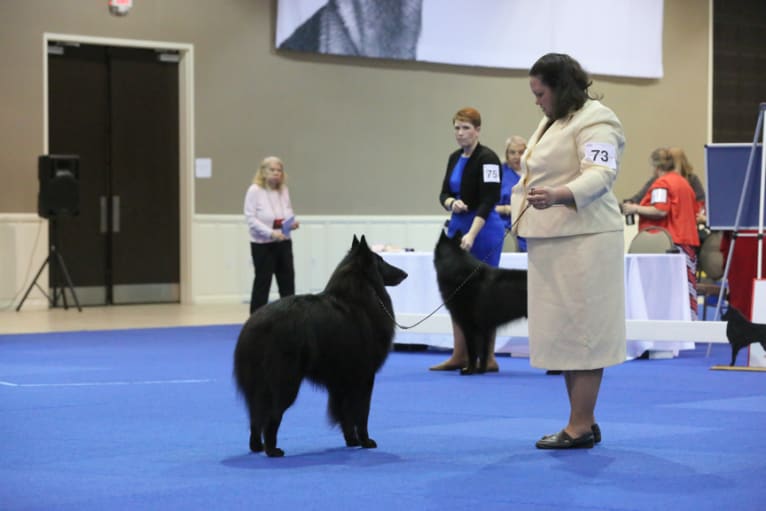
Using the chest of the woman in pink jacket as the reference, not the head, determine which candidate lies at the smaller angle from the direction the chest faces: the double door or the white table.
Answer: the white table

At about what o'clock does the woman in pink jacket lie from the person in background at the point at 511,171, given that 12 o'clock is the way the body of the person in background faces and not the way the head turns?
The woman in pink jacket is roughly at 4 o'clock from the person in background.

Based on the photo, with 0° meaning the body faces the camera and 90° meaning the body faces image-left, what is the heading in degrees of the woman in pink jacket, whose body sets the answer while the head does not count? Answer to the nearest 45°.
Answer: approximately 315°

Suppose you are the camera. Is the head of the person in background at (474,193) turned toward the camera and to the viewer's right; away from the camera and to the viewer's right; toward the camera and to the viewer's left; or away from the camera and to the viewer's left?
toward the camera and to the viewer's left

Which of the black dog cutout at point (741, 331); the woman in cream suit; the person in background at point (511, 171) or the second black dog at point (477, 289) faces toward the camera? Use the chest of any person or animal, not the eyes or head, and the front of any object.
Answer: the person in background

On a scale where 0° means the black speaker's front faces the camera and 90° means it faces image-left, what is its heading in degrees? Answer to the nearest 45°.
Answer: approximately 315°

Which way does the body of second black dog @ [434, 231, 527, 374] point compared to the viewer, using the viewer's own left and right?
facing to the left of the viewer

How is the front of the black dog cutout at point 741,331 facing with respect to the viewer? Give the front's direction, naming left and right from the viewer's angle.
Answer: facing to the left of the viewer

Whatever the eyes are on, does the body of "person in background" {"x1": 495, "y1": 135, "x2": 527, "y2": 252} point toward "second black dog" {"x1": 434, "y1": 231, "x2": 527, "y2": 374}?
yes

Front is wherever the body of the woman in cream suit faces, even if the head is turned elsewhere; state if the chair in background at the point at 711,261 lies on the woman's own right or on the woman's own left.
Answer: on the woman's own right
